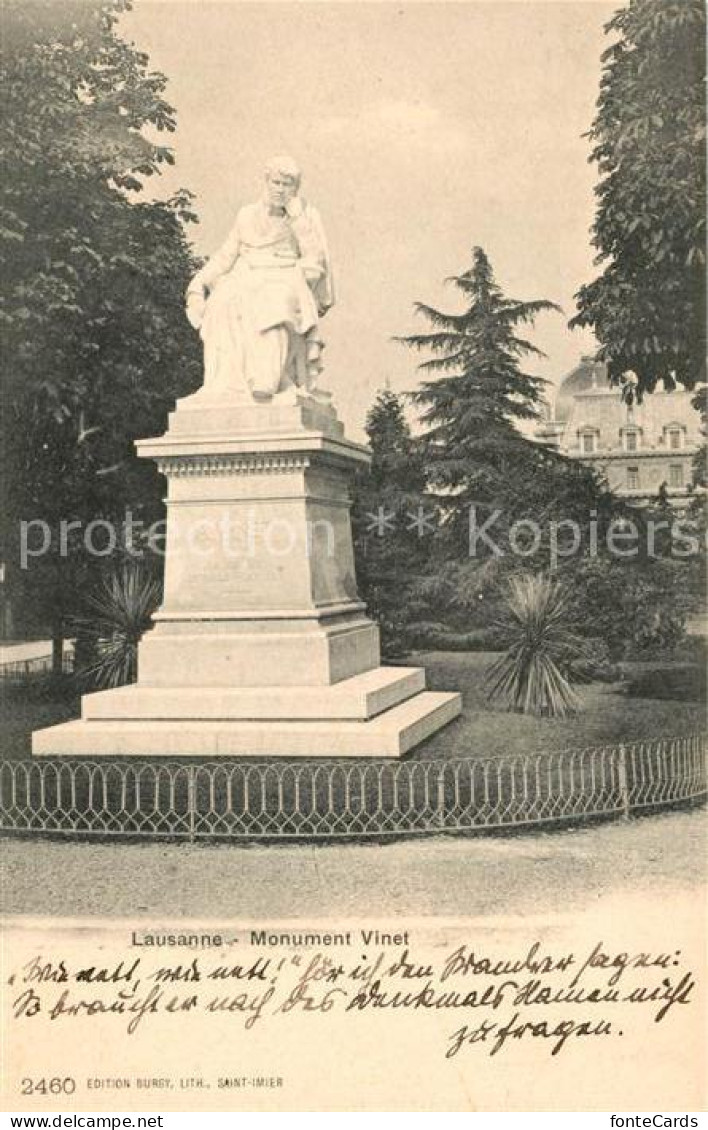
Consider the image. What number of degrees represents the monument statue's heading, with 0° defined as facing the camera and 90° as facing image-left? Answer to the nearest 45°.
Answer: approximately 0°

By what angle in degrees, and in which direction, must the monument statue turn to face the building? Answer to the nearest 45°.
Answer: approximately 135° to its left

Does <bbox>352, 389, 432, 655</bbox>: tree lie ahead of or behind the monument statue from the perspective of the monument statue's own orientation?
behind

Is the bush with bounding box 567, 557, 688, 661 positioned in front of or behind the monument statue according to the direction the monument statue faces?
behind

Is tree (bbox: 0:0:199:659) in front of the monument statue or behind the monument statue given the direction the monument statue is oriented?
behind

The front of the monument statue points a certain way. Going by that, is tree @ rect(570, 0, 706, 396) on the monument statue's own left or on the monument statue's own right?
on the monument statue's own left
